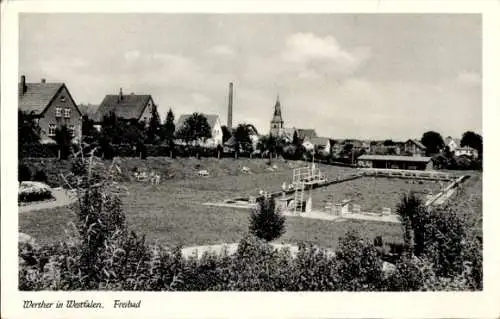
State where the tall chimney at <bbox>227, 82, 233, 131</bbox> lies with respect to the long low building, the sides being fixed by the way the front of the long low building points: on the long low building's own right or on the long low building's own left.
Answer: on the long low building's own right

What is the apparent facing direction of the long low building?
toward the camera

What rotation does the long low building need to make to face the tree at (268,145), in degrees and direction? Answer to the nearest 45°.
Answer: approximately 90° to its right
